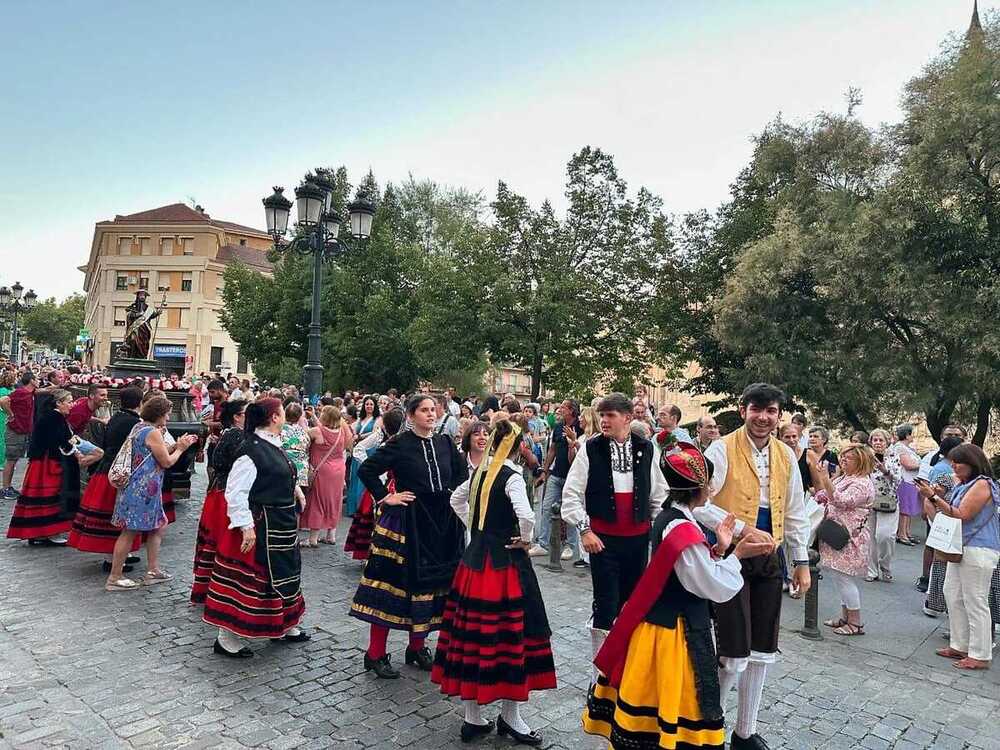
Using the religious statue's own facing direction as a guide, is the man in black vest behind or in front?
in front

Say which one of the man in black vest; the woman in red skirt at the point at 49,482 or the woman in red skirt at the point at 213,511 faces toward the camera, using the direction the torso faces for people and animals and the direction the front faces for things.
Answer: the man in black vest

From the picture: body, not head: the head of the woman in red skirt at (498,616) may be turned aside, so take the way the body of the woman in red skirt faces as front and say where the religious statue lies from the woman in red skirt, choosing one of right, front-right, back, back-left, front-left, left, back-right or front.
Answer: left

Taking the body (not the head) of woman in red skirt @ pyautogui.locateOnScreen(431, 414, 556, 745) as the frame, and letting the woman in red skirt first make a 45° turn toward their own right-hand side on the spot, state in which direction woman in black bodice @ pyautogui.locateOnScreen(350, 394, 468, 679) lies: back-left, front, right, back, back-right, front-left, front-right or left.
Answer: back-left

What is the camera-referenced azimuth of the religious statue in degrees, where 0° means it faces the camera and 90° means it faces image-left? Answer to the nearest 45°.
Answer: approximately 315°

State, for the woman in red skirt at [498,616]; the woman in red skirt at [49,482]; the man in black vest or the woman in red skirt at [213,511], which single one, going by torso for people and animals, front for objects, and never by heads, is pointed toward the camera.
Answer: the man in black vest

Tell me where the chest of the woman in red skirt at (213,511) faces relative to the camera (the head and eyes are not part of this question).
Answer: to the viewer's right

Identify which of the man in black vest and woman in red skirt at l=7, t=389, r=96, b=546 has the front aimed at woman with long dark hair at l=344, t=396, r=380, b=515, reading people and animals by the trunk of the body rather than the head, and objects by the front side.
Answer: the woman in red skirt

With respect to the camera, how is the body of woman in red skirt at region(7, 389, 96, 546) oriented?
to the viewer's right

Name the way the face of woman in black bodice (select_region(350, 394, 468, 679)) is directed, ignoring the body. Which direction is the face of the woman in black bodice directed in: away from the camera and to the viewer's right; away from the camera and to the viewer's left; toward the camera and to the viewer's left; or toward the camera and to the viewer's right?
toward the camera and to the viewer's right

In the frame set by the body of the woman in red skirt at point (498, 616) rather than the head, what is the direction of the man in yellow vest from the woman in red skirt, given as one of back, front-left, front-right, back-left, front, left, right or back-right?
front-right
